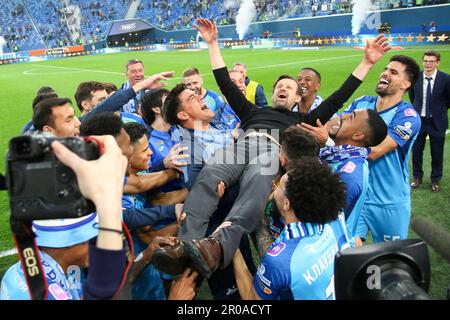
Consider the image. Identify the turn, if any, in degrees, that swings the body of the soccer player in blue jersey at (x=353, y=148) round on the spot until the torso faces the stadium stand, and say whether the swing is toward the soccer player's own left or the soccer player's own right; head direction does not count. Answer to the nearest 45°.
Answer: approximately 45° to the soccer player's own right

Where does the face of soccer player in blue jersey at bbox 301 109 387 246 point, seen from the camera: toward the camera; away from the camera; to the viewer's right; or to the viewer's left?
to the viewer's left

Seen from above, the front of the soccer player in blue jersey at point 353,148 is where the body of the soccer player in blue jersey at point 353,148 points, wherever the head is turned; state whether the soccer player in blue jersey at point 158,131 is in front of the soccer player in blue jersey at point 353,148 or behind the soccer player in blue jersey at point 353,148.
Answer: in front

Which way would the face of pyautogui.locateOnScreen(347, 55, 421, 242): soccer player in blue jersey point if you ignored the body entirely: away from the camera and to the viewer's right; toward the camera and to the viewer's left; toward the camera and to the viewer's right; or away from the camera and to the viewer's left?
toward the camera and to the viewer's left

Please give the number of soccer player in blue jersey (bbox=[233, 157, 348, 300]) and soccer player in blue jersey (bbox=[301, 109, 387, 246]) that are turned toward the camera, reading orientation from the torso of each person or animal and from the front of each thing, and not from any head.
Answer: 0

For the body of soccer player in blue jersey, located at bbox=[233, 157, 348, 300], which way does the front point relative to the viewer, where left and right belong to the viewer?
facing away from the viewer and to the left of the viewer

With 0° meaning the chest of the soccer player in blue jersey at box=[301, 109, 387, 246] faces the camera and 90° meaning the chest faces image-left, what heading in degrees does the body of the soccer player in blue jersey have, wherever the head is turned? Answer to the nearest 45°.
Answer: approximately 90°

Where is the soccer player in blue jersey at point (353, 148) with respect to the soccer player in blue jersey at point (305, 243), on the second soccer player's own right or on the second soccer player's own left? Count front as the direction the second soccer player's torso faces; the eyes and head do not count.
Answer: on the second soccer player's own right

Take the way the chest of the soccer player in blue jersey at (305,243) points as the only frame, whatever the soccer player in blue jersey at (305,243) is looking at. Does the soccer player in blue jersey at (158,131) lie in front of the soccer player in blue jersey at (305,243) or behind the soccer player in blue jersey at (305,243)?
in front

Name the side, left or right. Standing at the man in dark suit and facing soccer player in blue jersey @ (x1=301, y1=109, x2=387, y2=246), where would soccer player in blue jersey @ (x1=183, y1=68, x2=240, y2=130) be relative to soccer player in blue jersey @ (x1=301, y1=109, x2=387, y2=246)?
right

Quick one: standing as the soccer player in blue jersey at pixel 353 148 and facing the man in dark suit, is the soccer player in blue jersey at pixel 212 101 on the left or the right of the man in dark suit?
left

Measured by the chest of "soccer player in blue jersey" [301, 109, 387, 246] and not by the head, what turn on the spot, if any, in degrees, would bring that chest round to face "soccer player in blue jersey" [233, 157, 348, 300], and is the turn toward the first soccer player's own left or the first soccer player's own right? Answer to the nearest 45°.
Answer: approximately 90° to the first soccer player's own left
